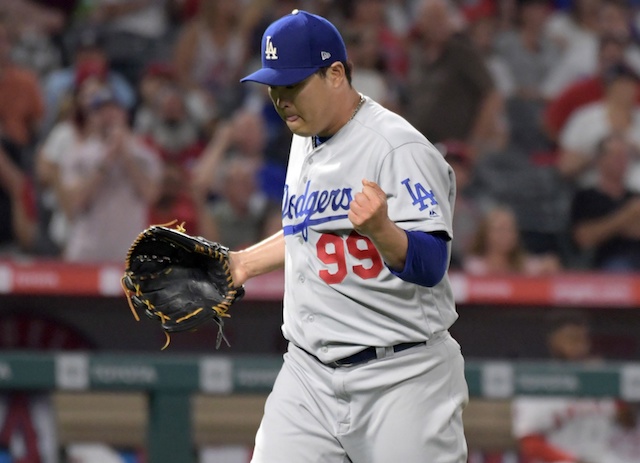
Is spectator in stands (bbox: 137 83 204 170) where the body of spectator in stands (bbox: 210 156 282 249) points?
no

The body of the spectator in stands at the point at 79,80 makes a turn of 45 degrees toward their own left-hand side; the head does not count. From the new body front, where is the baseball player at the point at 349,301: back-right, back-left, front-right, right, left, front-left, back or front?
front-right

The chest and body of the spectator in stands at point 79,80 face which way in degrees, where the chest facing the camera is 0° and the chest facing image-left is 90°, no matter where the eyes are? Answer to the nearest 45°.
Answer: approximately 0°

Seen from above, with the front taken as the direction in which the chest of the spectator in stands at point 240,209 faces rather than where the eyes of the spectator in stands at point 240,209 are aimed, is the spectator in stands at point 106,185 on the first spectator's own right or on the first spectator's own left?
on the first spectator's own right

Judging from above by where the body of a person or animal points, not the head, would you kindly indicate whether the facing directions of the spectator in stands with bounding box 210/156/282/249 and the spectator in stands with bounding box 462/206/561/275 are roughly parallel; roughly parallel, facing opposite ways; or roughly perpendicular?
roughly parallel

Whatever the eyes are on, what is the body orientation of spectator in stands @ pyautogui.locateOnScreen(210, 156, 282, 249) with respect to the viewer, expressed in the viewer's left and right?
facing the viewer

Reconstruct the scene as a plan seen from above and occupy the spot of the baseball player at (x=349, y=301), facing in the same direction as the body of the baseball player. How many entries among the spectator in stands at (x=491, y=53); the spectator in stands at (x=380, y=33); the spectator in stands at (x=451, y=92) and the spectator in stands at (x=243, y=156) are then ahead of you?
0

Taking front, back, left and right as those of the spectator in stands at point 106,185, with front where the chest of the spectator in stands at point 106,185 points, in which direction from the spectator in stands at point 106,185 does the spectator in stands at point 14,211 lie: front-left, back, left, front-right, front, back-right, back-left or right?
right

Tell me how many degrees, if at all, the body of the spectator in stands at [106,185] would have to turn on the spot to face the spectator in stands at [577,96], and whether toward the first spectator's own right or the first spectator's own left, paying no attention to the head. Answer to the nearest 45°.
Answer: approximately 90° to the first spectator's own left

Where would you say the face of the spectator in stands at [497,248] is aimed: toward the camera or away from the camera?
toward the camera

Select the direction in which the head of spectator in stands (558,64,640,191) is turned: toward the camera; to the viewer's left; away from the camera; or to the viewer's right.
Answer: toward the camera

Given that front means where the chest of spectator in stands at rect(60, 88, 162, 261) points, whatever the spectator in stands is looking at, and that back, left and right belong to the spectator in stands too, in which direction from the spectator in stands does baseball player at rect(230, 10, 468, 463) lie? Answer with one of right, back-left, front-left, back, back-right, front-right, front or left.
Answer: front
